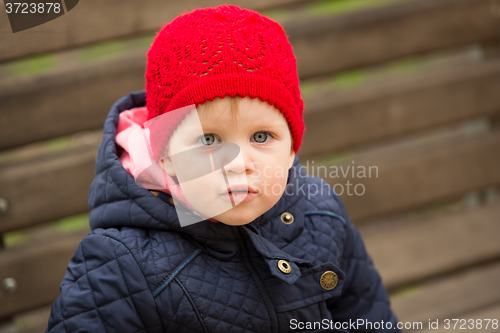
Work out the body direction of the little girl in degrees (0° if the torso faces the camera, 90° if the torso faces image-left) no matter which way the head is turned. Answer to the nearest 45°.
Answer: approximately 0°

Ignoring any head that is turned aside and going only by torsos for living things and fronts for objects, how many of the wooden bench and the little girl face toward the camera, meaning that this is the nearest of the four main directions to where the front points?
2

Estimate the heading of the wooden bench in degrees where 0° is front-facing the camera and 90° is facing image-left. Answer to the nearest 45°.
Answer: approximately 0°
